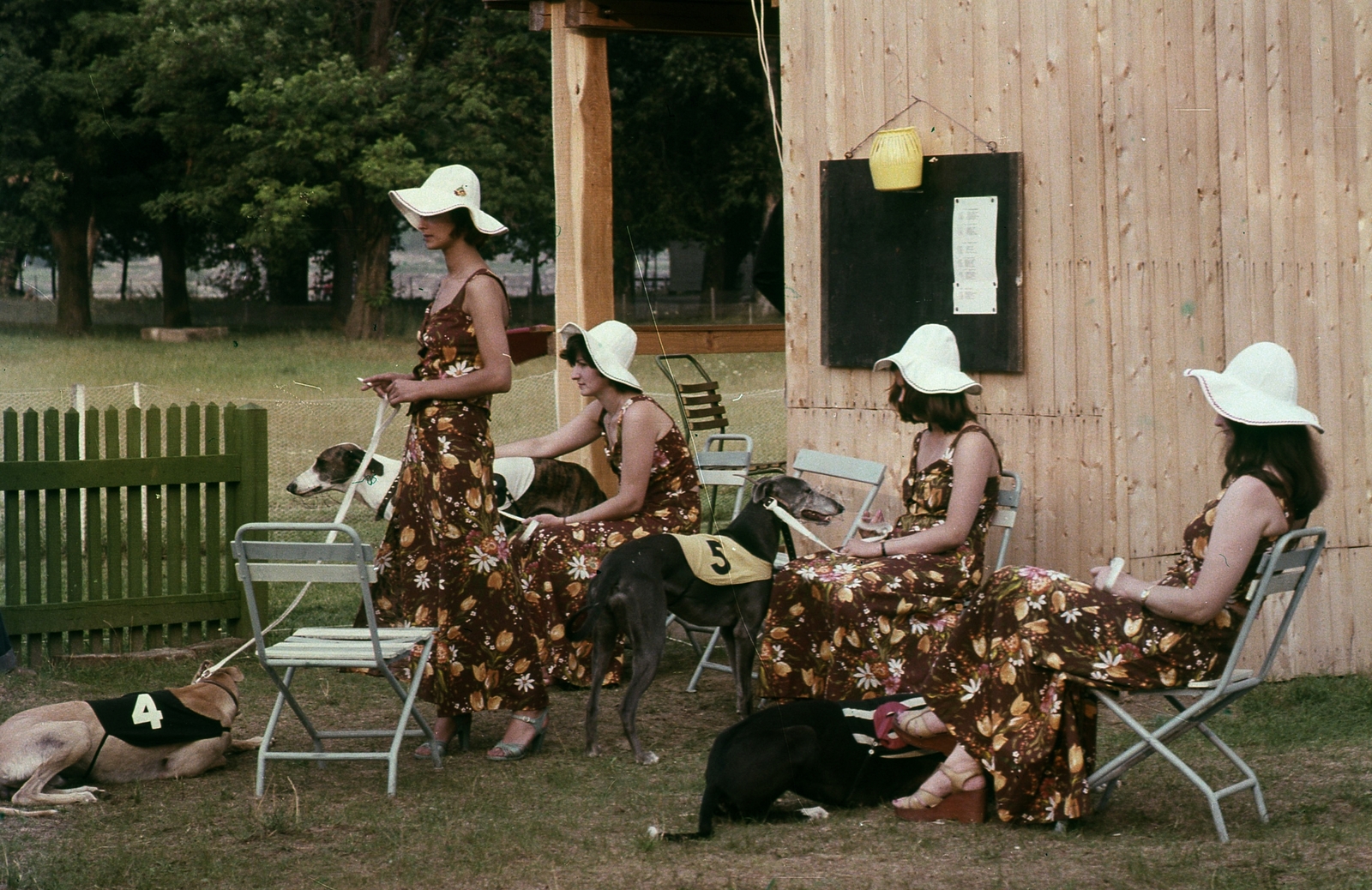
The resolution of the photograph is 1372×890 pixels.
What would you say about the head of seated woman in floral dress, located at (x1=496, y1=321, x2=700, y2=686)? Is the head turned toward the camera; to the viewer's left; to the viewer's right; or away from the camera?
to the viewer's left

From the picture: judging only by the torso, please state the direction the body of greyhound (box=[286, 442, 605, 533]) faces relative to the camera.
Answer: to the viewer's left

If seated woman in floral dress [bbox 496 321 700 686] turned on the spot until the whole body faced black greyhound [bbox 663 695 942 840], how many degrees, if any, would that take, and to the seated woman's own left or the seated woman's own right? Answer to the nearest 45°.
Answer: approximately 90° to the seated woman's own left

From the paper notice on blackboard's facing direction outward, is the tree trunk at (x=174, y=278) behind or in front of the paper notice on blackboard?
behind

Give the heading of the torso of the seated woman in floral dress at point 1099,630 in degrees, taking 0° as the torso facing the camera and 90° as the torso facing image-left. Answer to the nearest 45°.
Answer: approximately 90°

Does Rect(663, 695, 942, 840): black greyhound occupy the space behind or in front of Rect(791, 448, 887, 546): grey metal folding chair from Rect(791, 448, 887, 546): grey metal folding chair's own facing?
in front

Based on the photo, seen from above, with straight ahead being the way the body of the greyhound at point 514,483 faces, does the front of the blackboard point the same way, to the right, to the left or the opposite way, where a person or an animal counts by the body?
to the left

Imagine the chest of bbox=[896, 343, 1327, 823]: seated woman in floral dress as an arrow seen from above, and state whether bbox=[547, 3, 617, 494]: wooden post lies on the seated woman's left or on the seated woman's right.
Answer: on the seated woman's right

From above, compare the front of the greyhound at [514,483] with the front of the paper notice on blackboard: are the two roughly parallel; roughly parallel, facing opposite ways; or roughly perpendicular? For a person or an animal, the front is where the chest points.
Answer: roughly perpendicular

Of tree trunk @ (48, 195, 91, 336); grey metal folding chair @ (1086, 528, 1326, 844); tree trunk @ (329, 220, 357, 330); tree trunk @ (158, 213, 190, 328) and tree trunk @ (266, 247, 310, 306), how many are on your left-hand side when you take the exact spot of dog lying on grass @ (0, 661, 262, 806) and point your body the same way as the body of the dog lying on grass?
4

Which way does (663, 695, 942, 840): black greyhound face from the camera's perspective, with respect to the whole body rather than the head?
to the viewer's right

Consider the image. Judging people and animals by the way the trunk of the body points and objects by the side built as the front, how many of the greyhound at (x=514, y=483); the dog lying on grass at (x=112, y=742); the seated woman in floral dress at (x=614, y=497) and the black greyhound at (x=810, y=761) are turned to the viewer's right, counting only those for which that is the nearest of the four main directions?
2

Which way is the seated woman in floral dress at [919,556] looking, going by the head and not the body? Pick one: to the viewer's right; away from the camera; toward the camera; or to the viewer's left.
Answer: to the viewer's left

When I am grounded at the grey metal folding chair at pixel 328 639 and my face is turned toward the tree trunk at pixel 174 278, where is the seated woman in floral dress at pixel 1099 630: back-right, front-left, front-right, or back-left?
back-right
